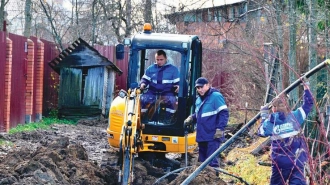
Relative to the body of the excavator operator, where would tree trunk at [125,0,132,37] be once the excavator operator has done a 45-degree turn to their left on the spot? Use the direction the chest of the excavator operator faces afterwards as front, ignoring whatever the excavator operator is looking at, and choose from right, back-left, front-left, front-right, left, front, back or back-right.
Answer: back-left

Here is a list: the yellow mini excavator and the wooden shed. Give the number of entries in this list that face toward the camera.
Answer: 2

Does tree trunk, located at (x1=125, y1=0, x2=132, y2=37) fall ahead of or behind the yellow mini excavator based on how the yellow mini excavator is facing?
behind

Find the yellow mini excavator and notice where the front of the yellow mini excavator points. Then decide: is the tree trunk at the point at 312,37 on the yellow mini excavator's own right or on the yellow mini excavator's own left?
on the yellow mini excavator's own left

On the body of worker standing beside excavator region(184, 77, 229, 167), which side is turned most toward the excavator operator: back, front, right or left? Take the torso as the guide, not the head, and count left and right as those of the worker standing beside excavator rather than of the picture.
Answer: right

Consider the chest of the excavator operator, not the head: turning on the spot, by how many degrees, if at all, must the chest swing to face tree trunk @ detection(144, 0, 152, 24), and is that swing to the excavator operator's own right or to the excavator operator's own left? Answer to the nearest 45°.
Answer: approximately 180°

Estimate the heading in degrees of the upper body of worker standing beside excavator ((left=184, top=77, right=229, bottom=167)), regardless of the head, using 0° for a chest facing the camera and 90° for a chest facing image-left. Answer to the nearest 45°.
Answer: approximately 45°

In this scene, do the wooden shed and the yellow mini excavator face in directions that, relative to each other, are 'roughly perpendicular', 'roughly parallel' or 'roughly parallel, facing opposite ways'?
roughly parallel

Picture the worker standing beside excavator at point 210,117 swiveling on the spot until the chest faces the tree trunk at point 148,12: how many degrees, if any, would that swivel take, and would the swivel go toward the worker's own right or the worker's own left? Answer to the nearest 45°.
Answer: approximately 135° to the worker's own right

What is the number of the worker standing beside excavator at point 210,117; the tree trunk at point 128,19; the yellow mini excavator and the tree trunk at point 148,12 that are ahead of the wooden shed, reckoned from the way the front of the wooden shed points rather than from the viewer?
2

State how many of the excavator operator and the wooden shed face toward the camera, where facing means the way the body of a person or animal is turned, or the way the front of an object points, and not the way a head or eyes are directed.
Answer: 2

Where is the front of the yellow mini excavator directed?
toward the camera

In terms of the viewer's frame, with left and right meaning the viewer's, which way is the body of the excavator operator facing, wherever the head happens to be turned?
facing the viewer

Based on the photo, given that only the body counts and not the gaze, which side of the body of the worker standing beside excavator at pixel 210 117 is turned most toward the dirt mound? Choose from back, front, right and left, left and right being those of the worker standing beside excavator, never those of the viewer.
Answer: front
